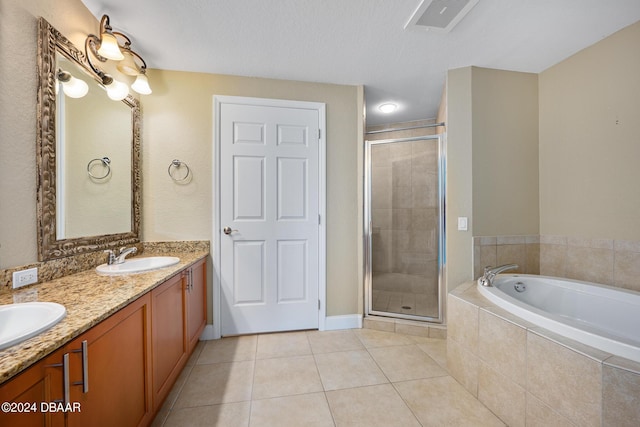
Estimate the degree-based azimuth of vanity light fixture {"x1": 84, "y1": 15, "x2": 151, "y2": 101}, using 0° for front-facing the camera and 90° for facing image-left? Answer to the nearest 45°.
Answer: approximately 315°

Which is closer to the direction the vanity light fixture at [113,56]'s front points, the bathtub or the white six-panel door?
the bathtub

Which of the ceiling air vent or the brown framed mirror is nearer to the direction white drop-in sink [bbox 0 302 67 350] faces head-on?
the ceiling air vent

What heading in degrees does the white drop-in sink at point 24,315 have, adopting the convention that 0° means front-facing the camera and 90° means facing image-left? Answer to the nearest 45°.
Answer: approximately 315°

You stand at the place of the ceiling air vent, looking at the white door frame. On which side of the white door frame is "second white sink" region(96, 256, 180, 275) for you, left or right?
left
